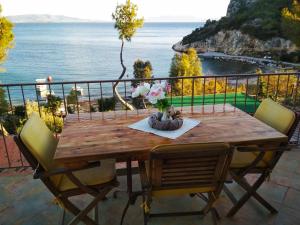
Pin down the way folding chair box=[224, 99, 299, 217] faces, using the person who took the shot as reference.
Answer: facing the viewer and to the left of the viewer

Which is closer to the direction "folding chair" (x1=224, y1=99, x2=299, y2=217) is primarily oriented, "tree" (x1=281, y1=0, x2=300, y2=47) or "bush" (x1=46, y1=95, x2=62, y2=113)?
the bush

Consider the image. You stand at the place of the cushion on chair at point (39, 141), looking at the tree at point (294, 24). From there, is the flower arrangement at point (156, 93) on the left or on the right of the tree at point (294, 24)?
right

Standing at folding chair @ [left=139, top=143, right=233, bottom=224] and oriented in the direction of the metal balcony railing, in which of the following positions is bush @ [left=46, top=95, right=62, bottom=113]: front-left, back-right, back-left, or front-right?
front-left

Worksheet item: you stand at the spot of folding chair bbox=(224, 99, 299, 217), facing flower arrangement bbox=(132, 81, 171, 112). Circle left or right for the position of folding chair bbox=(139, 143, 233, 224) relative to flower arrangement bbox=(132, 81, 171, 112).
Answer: left

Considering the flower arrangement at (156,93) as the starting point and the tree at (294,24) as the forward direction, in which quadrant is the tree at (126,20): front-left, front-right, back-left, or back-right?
front-left

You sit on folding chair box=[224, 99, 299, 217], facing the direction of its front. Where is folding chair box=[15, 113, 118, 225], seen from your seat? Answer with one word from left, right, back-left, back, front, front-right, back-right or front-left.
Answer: front

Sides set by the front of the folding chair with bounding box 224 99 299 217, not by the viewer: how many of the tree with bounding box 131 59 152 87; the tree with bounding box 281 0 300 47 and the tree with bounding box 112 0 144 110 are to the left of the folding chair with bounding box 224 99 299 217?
0

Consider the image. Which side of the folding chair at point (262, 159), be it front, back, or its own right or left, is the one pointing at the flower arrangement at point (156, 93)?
front

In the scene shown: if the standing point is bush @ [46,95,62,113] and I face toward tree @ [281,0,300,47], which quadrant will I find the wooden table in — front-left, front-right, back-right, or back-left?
back-right

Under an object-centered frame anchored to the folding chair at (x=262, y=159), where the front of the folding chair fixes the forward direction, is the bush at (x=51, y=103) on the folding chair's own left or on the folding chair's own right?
on the folding chair's own right

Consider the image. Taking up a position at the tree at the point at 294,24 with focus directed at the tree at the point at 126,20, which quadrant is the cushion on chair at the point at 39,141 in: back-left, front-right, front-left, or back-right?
front-left

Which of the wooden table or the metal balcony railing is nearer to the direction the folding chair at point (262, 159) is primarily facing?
the wooden table

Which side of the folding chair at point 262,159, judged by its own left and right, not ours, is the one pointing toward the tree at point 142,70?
right

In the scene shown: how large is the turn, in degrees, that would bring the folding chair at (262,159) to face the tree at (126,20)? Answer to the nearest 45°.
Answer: approximately 90° to its right

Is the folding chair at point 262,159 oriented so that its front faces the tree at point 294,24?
no
